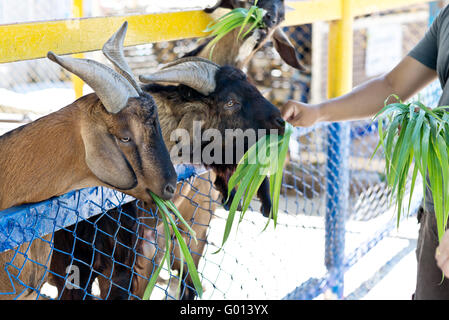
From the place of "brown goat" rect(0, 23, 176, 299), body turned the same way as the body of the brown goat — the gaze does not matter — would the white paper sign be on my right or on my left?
on my left

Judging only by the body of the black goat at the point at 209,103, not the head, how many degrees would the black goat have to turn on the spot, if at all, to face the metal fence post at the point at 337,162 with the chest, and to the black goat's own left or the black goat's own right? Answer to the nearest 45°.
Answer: approximately 45° to the black goat's own left

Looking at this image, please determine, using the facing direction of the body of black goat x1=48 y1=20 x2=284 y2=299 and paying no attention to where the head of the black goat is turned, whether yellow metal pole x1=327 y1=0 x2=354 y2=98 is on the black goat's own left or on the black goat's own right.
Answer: on the black goat's own left

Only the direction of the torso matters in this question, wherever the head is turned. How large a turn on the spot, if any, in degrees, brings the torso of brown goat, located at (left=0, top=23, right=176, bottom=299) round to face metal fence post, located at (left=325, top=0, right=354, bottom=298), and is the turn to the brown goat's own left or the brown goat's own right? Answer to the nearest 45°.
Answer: approximately 45° to the brown goat's own left
